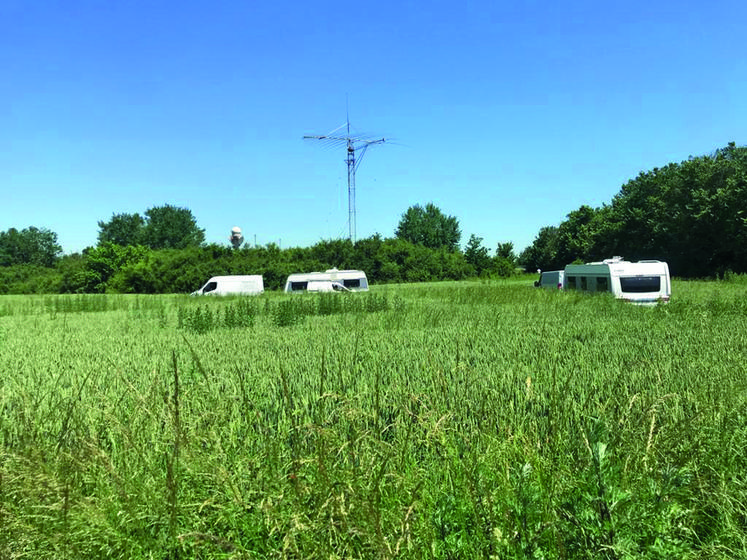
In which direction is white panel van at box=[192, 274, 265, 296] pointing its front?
to the viewer's left

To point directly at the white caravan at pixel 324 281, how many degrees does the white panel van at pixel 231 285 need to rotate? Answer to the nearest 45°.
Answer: approximately 135° to its left

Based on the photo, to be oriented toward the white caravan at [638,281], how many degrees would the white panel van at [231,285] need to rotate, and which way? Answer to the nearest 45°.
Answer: approximately 135° to its left

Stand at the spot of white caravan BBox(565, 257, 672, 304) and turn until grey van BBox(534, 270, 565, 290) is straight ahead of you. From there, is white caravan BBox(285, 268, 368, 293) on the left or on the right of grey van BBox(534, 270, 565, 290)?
left

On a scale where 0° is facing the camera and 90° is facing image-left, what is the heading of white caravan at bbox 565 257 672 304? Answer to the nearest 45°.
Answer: approximately 0°

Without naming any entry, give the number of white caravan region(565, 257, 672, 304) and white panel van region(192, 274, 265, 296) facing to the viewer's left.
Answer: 1

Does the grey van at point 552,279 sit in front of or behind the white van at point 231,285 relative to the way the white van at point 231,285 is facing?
behind
